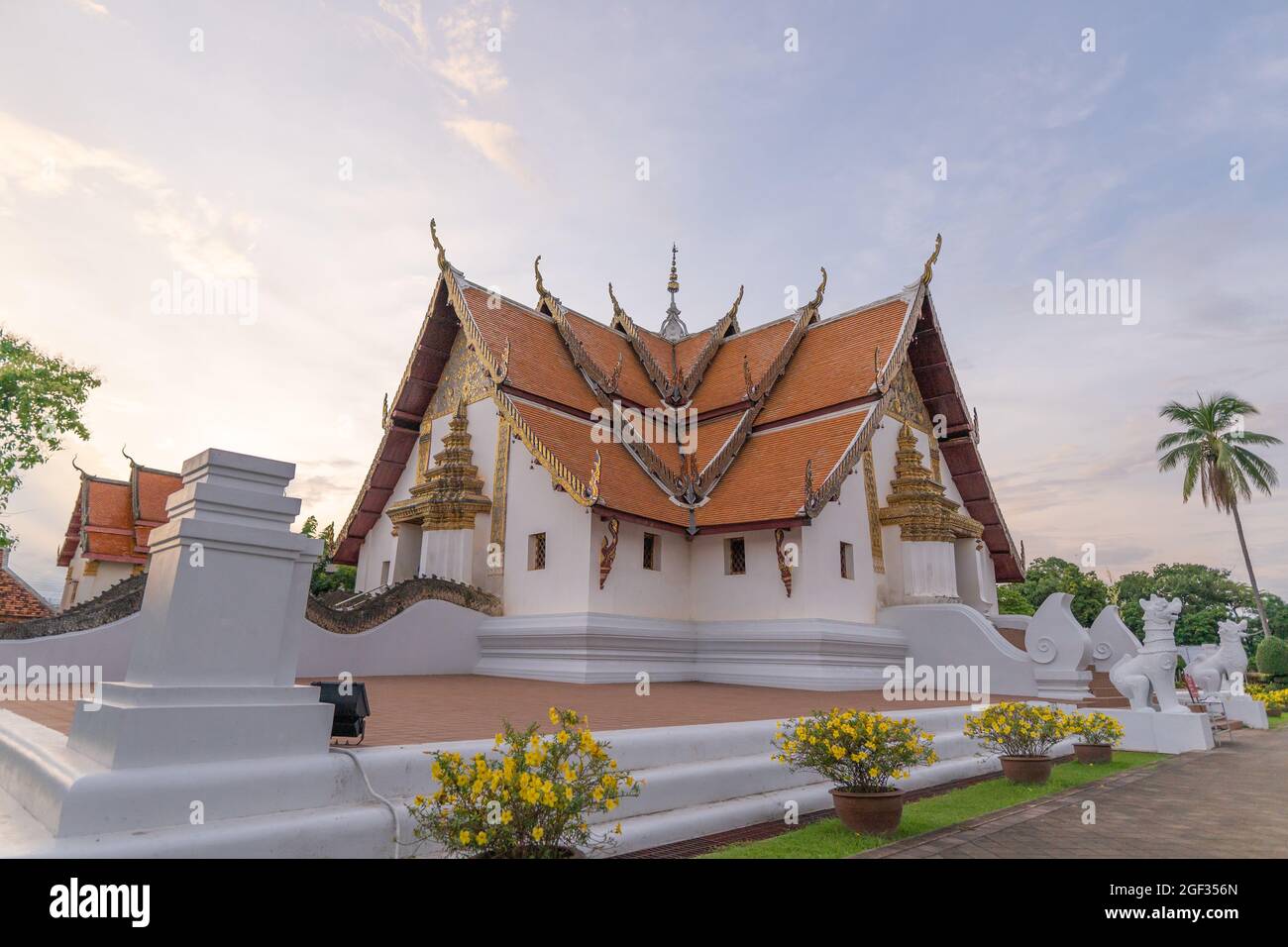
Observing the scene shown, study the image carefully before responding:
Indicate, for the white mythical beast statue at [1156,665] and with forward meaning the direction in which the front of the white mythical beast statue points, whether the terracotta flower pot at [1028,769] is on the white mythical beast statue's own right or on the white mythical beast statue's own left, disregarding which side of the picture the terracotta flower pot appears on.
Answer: on the white mythical beast statue's own right

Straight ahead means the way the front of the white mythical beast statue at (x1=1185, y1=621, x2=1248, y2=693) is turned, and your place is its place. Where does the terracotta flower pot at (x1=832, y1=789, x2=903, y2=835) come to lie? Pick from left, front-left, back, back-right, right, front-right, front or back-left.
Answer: right

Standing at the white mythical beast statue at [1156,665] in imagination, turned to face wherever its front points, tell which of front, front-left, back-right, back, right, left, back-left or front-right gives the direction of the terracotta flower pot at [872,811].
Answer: right

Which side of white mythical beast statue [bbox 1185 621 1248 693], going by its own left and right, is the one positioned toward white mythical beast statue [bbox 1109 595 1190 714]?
right

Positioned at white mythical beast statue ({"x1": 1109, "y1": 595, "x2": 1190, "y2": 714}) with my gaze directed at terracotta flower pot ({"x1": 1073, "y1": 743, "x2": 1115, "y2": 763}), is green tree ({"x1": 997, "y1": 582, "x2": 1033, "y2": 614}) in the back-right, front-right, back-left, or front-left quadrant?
back-right

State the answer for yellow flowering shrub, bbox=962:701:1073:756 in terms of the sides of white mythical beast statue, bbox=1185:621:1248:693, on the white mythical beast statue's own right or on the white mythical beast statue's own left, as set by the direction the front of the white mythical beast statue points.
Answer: on the white mythical beast statue's own right

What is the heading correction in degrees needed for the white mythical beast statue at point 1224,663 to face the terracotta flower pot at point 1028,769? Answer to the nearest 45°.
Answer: approximately 90° to its right

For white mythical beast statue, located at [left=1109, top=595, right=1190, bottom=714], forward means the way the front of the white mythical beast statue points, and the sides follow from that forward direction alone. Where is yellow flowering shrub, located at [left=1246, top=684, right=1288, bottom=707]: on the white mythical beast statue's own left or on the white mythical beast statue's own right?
on the white mythical beast statue's own left
